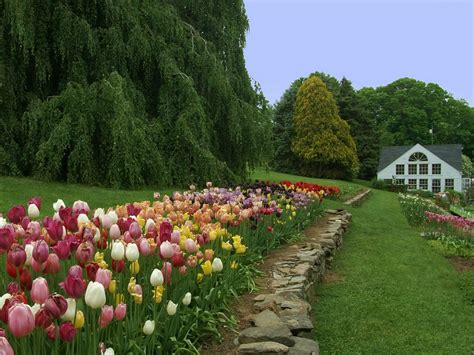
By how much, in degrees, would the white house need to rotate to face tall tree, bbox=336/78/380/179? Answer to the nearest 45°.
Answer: approximately 90° to its right

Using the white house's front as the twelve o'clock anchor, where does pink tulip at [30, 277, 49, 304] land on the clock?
The pink tulip is roughly at 12 o'clock from the white house.

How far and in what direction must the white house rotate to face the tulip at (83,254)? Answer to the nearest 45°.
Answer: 0° — it already faces it

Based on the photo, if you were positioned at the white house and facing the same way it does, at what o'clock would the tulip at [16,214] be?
The tulip is roughly at 12 o'clock from the white house.

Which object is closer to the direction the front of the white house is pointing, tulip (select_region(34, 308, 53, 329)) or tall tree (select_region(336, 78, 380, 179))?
the tulip

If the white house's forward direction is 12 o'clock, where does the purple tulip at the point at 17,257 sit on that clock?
The purple tulip is roughly at 12 o'clock from the white house.

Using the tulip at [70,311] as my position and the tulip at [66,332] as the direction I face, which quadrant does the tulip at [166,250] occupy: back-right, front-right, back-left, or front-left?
back-left

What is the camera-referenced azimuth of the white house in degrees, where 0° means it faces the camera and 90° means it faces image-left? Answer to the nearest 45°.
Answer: approximately 0°

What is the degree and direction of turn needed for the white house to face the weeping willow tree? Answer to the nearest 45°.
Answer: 0° — it already faces it

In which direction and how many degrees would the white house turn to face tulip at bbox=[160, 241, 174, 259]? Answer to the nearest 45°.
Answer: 0° — it already faces it

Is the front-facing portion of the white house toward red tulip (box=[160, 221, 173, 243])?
yes

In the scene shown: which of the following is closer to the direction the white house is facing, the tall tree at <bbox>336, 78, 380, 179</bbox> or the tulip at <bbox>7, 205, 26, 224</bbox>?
the tulip

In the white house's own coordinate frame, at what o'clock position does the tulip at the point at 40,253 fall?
The tulip is roughly at 12 o'clock from the white house.
